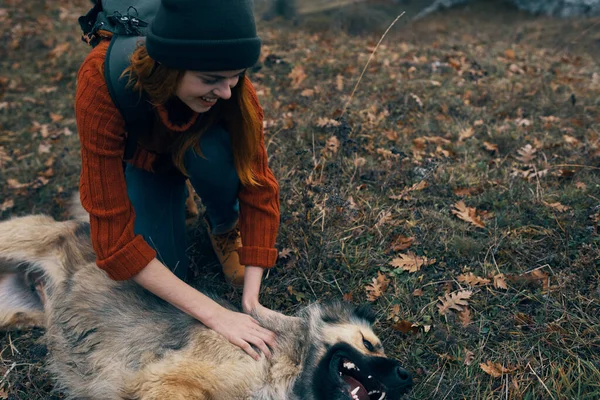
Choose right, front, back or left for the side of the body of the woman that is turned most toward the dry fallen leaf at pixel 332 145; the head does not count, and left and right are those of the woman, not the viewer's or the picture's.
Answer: left

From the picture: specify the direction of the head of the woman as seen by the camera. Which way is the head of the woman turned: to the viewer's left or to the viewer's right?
to the viewer's right

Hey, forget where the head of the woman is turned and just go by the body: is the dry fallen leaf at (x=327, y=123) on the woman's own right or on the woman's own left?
on the woman's own left

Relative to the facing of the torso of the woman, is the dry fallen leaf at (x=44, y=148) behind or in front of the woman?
behind

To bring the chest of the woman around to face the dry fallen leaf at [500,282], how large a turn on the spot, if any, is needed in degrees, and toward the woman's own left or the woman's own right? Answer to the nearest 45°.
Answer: approximately 45° to the woman's own left

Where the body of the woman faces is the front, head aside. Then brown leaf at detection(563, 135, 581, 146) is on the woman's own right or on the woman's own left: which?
on the woman's own left

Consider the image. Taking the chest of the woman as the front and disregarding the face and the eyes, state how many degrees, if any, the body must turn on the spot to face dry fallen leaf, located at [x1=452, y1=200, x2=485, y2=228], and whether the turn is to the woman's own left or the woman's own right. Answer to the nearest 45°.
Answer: approximately 45° to the woman's own left

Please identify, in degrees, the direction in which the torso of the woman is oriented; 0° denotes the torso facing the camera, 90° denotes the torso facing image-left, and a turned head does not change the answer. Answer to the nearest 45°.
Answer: approximately 315°

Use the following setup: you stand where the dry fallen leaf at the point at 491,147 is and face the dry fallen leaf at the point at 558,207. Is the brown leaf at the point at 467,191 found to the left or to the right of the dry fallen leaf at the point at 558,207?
right
